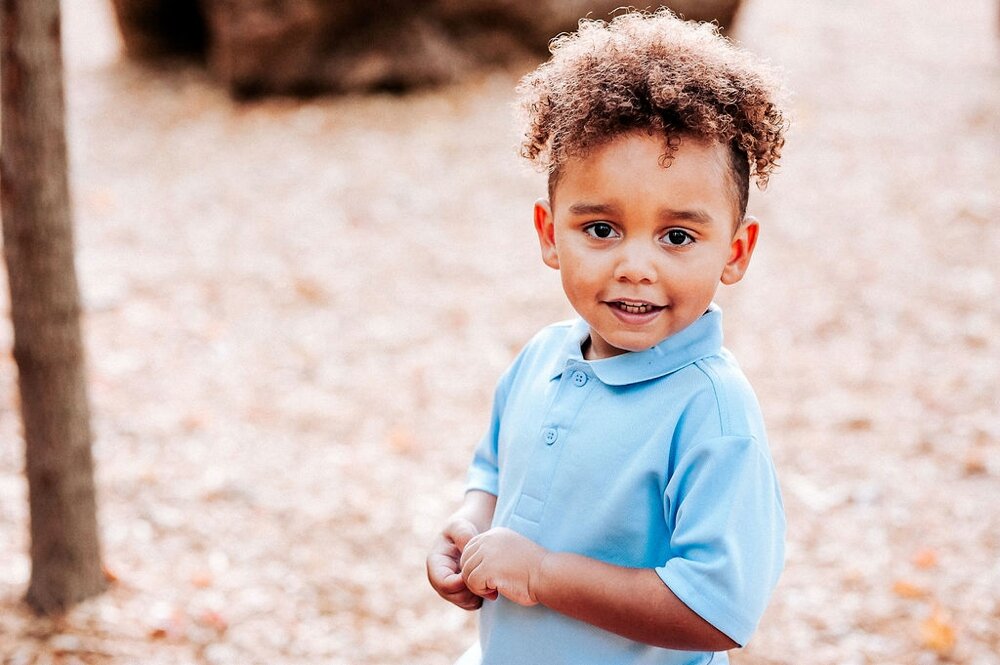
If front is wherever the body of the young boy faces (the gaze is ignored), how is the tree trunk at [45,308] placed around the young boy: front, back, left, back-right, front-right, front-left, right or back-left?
right

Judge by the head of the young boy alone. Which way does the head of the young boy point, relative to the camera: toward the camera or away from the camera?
toward the camera

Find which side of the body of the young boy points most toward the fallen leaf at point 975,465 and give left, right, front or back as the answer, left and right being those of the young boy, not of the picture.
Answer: back

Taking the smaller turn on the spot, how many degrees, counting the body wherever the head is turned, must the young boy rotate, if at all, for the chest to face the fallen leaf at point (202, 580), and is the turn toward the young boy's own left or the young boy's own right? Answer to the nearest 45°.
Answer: approximately 90° to the young boy's own right

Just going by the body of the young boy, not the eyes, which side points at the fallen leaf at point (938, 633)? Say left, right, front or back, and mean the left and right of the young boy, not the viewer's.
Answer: back

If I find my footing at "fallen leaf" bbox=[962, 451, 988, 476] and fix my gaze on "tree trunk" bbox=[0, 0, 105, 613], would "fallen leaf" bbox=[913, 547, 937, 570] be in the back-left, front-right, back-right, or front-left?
front-left

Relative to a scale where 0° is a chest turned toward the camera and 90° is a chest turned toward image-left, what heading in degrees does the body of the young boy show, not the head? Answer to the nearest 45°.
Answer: approximately 45°

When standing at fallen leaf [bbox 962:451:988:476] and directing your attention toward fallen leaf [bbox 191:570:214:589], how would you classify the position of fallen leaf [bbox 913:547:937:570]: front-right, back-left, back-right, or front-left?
front-left

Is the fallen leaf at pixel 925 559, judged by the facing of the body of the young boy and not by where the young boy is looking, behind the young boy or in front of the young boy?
behind
